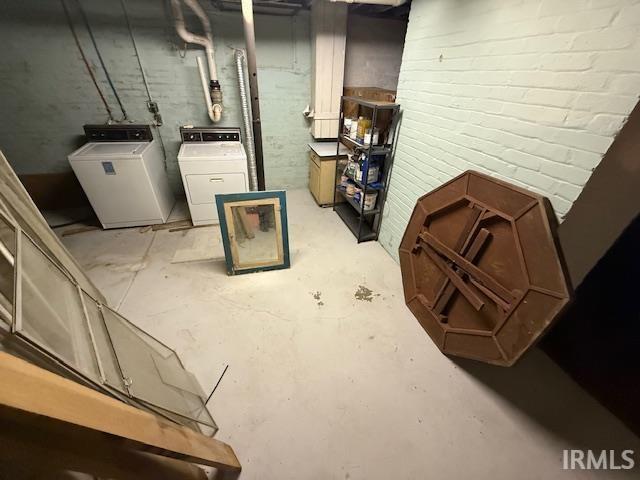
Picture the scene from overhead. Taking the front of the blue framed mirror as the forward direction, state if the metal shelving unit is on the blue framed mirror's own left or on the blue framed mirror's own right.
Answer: on the blue framed mirror's own left

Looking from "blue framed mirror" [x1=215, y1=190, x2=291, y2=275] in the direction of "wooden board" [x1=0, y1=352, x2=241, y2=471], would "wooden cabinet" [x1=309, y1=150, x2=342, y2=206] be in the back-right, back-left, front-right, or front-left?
back-left

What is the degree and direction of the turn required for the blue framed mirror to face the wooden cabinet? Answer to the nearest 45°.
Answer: approximately 135° to its left

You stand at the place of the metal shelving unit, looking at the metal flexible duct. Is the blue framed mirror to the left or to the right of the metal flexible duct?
left

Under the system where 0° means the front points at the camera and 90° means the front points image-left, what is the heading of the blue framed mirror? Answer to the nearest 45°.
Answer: approximately 0°

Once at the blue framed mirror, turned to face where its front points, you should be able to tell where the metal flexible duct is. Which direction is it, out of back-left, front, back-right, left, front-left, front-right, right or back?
back

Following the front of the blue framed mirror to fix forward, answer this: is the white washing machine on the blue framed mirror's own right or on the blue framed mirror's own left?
on the blue framed mirror's own right

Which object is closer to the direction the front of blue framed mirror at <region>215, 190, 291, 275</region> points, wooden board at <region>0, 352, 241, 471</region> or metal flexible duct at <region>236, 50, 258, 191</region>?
the wooden board
